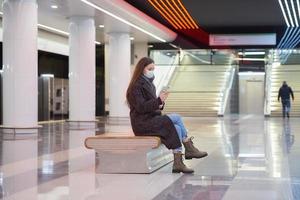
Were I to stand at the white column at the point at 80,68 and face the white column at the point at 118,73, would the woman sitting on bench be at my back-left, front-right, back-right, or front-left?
back-right

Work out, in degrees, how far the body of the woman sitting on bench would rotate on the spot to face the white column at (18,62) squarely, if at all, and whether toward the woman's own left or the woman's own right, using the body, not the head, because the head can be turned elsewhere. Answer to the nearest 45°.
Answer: approximately 135° to the woman's own left

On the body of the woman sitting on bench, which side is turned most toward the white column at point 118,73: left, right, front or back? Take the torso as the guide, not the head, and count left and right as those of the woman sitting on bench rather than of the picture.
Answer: left

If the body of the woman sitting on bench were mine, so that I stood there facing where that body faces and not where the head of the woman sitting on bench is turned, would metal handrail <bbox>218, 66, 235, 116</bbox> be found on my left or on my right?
on my left

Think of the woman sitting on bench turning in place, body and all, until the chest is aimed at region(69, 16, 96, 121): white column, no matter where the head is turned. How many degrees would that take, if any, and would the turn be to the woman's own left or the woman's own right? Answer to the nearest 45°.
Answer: approximately 90° to the woman's own left

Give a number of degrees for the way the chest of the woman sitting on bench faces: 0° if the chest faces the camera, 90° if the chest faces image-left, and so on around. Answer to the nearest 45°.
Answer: approximately 270°
